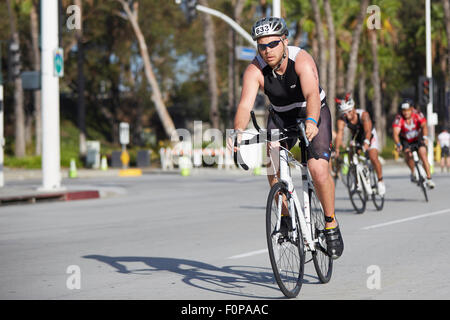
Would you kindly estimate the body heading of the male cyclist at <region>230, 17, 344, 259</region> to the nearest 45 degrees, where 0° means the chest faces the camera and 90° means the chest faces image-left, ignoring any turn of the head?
approximately 45°

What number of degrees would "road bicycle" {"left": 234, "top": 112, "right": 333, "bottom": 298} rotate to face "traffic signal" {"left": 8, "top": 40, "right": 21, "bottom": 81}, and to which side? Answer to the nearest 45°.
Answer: approximately 90° to its right

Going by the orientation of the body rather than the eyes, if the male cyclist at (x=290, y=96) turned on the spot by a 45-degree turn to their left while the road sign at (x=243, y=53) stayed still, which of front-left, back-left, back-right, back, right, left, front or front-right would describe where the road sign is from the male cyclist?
back

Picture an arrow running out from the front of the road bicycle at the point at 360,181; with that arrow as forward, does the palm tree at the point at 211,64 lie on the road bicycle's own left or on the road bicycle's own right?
on the road bicycle's own right

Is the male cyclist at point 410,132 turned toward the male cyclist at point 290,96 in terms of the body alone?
yes

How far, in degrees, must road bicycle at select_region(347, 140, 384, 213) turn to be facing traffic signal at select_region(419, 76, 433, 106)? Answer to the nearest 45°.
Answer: approximately 135° to its right

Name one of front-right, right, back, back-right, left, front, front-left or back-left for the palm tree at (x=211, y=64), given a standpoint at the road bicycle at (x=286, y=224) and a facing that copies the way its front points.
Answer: back-right

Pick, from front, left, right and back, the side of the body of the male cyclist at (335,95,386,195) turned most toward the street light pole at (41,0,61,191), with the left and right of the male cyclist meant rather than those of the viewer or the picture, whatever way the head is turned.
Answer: right

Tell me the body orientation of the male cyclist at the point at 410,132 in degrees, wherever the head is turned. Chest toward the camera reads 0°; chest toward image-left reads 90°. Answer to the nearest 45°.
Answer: approximately 0°

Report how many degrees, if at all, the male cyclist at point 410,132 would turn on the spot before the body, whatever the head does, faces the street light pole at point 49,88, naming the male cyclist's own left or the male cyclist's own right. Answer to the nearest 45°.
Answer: approximately 90° to the male cyclist's own right

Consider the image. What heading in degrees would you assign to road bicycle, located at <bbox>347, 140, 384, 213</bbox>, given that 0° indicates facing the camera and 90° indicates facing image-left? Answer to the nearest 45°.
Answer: approximately 45°
